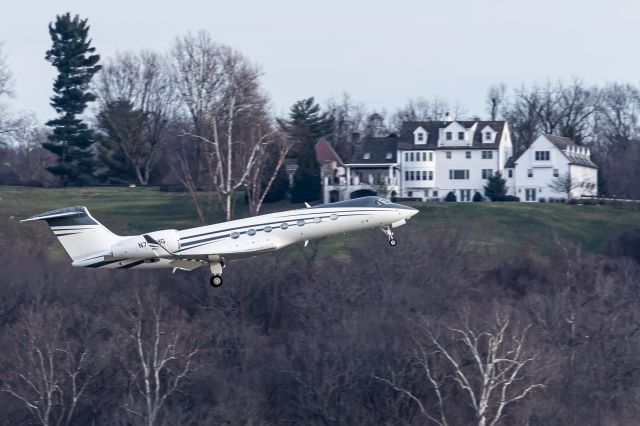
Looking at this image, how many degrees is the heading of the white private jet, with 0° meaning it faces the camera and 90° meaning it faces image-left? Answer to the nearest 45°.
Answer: approximately 270°
